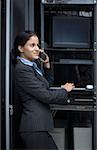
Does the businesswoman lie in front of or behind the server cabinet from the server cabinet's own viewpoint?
in front

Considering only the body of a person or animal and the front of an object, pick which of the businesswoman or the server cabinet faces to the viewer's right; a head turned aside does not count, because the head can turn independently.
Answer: the businesswoman

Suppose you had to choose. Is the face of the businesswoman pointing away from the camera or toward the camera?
toward the camera

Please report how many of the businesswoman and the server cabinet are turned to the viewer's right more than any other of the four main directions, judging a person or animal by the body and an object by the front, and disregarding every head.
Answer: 1

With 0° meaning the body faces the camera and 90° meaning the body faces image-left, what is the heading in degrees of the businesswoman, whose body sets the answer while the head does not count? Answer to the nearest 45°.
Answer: approximately 270°

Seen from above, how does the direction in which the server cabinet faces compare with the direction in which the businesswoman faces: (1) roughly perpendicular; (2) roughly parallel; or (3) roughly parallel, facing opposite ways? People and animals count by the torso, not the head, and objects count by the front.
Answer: roughly perpendicular

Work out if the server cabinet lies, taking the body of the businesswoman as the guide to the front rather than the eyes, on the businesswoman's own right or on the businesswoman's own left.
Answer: on the businesswoman's own left

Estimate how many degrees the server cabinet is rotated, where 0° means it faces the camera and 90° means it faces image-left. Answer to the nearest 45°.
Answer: approximately 0°
